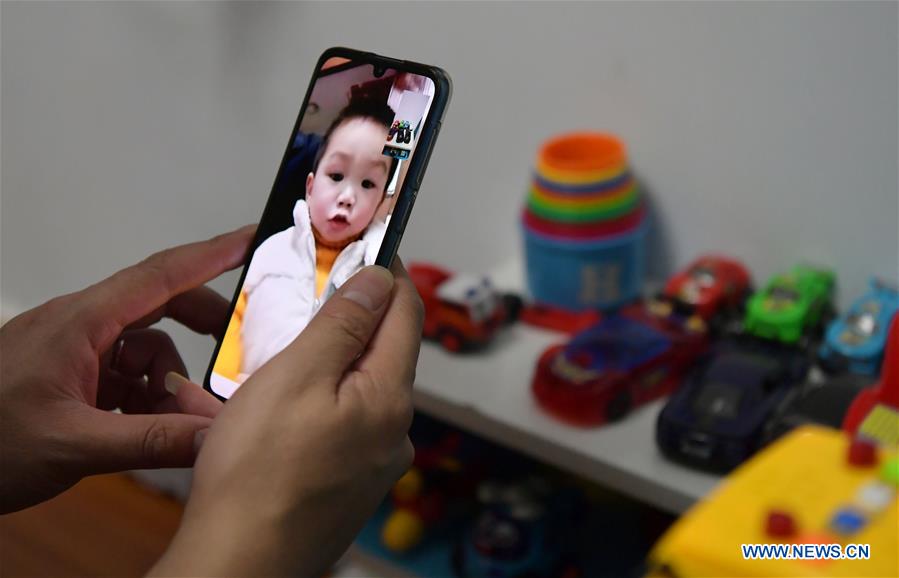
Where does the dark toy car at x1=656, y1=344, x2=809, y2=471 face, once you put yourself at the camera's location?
facing the viewer and to the left of the viewer

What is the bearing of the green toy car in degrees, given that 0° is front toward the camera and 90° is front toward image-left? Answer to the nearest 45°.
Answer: approximately 45°

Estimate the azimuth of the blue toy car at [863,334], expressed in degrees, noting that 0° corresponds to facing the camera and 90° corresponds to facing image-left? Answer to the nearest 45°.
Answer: approximately 45°

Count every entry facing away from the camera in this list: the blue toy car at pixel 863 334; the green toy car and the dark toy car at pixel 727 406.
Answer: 0

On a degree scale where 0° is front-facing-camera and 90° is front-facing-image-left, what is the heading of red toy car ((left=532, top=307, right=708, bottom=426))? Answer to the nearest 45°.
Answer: approximately 45°

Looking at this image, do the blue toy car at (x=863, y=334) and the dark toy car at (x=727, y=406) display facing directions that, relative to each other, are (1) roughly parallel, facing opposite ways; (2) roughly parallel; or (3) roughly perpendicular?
roughly parallel

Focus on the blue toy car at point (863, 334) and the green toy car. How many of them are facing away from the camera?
0

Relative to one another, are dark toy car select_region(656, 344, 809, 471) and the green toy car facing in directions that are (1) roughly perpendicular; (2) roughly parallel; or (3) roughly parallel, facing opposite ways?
roughly parallel
